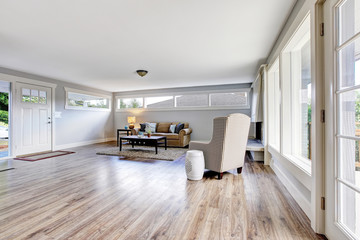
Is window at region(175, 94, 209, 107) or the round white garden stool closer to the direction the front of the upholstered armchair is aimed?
the window

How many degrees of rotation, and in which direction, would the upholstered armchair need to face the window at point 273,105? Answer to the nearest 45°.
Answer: approximately 90° to its right

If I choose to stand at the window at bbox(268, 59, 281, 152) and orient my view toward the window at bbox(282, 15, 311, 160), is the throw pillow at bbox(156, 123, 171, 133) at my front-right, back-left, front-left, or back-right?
back-right

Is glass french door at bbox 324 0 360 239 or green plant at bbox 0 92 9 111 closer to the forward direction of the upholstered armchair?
the green plant

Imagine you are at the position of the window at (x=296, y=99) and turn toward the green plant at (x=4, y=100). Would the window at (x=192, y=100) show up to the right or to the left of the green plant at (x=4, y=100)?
right

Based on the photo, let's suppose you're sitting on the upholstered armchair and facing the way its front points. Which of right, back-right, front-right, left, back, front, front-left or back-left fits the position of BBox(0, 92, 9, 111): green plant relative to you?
front-left

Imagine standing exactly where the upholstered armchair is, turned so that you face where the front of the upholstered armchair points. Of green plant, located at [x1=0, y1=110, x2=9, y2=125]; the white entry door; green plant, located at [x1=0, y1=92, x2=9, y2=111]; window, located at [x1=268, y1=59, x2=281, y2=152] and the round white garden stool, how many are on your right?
1

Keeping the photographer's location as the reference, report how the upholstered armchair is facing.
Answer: facing away from the viewer and to the left of the viewer

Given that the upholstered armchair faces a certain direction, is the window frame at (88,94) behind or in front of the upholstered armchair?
in front

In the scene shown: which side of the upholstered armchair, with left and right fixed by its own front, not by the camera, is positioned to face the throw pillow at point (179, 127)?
front

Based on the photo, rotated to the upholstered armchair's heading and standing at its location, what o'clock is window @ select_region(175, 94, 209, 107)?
The window is roughly at 1 o'clock from the upholstered armchair.

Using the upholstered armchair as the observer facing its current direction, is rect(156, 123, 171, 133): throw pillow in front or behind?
in front

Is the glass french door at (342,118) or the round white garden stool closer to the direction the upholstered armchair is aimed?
the round white garden stool

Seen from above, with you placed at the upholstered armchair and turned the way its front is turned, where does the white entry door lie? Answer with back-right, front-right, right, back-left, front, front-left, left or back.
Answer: front-left

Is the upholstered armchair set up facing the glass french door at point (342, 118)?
no

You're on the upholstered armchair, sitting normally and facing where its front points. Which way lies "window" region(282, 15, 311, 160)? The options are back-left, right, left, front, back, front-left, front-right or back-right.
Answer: back-right

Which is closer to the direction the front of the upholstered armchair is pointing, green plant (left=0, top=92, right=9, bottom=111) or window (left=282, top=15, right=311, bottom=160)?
the green plant

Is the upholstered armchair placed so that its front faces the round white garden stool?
no

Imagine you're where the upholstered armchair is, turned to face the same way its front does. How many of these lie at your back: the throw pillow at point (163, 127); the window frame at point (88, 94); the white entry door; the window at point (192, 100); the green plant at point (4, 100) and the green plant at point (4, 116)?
0
